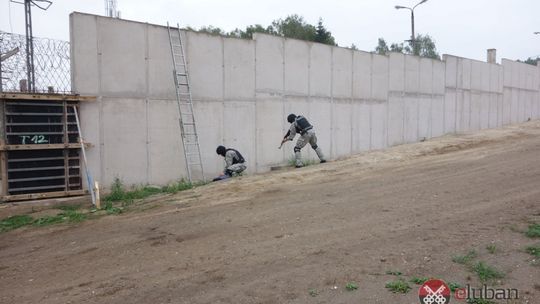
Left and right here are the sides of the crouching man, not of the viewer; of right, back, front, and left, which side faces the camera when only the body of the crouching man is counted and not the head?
left
